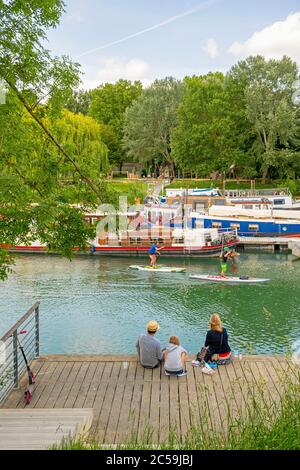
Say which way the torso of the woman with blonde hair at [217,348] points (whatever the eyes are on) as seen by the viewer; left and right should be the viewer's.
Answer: facing away from the viewer

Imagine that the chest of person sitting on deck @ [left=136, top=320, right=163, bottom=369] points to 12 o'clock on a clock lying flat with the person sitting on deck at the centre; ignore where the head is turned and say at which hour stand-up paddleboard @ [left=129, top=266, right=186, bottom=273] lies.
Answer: The stand-up paddleboard is roughly at 12 o'clock from the person sitting on deck.

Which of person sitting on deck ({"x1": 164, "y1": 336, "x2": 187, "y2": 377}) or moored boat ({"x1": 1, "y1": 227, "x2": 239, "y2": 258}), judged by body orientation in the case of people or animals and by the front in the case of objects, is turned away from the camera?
the person sitting on deck

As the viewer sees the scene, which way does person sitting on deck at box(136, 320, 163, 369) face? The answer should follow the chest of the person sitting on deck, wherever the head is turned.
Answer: away from the camera

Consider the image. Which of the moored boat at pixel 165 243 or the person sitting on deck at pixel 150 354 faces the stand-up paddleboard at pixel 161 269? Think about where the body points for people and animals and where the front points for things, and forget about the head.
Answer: the person sitting on deck

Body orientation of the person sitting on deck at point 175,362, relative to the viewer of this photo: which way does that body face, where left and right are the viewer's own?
facing away from the viewer

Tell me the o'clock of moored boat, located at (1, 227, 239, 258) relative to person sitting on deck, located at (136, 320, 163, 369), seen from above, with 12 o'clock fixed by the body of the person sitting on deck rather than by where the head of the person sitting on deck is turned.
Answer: The moored boat is roughly at 12 o'clock from the person sitting on deck.

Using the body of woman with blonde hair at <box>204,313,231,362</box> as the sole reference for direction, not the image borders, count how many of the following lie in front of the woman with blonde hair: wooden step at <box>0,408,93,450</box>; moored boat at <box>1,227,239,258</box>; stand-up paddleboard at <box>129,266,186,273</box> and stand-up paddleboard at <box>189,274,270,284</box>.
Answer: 3

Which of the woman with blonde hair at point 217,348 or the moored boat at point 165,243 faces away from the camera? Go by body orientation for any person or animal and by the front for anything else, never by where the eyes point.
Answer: the woman with blonde hair

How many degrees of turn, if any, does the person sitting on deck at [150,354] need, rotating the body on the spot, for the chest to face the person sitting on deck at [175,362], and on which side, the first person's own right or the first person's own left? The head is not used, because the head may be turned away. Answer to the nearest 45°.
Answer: approximately 135° to the first person's own right

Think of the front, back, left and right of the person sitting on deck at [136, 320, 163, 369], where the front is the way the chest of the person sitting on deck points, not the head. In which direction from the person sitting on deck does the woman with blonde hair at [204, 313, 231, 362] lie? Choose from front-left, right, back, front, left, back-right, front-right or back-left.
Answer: right
